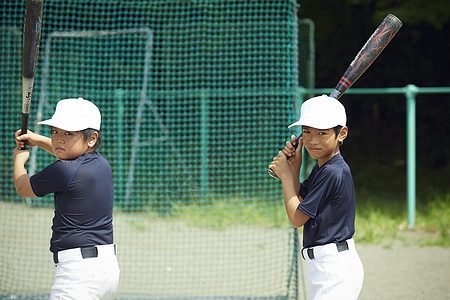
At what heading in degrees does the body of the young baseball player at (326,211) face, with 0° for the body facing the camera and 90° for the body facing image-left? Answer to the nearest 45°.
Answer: approximately 90°
